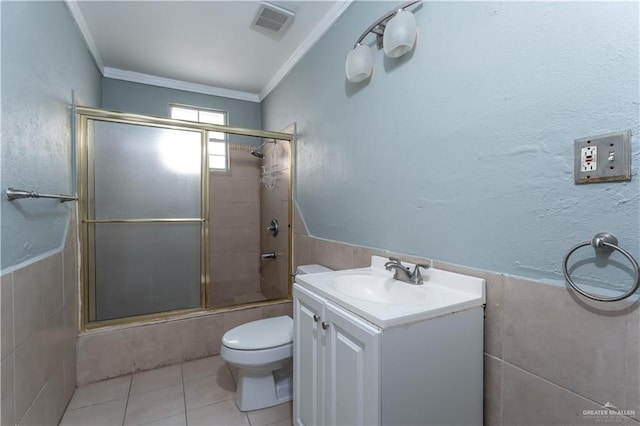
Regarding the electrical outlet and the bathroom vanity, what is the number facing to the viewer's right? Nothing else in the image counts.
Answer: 0

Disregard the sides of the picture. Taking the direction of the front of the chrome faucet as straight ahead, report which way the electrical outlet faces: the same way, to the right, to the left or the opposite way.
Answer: the same way

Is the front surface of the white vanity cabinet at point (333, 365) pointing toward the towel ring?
no

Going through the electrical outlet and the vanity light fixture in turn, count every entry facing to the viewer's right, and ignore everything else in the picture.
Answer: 0

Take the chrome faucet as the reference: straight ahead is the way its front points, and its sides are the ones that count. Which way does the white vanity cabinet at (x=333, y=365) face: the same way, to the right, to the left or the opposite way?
the same way

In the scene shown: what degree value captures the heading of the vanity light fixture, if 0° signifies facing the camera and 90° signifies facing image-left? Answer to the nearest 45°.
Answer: approximately 45°

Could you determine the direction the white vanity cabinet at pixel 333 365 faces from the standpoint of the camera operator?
facing the viewer and to the left of the viewer

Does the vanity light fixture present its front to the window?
no

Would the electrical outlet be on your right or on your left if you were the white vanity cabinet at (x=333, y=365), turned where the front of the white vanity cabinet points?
on your left

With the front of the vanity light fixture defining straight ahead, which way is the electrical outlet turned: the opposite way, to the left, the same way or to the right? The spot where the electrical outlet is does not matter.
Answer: the same way
